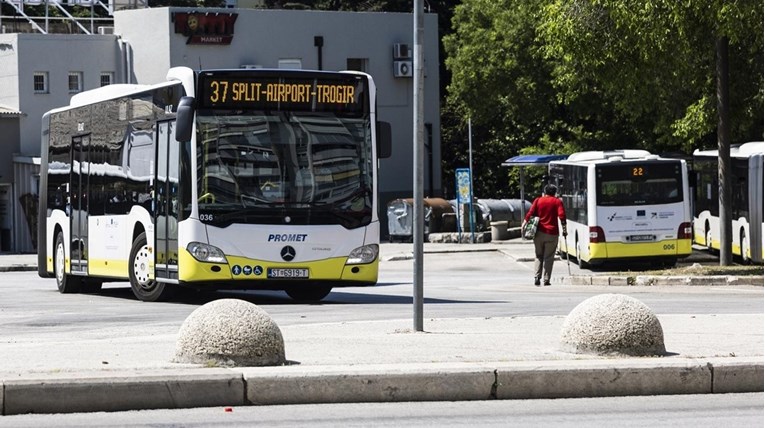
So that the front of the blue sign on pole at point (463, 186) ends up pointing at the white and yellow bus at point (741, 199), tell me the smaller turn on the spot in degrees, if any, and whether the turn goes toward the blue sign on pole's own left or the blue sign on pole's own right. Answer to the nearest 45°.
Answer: approximately 45° to the blue sign on pole's own left

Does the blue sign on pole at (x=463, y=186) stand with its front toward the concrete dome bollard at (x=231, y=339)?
yes

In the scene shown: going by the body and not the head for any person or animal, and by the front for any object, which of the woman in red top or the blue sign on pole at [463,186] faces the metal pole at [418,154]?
the blue sign on pole

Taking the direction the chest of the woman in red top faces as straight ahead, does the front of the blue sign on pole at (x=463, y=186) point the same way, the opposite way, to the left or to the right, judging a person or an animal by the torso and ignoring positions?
the opposite way

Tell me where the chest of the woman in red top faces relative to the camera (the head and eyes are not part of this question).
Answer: away from the camera

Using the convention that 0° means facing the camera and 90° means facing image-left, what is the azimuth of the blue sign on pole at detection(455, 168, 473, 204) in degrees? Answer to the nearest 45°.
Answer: approximately 0°

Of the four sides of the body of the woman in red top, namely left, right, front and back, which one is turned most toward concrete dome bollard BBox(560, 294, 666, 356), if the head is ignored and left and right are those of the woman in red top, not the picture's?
back

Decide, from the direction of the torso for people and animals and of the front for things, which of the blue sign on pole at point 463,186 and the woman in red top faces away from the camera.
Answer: the woman in red top
